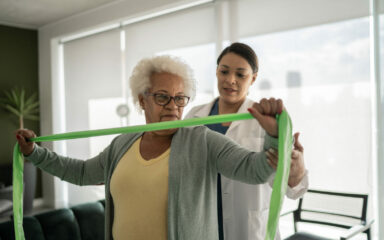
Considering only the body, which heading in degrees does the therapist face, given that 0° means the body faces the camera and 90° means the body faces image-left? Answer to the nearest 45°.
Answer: approximately 45°

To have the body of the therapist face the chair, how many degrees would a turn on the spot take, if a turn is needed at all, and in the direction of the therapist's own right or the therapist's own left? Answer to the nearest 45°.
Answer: approximately 180°

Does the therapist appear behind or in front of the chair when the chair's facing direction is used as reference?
in front

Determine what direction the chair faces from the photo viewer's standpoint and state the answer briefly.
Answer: facing the viewer and to the left of the viewer

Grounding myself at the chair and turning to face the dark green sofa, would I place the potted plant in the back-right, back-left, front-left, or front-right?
front-right

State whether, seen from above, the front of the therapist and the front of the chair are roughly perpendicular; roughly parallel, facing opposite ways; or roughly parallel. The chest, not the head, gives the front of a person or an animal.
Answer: roughly parallel

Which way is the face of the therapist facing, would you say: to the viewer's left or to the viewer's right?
to the viewer's left

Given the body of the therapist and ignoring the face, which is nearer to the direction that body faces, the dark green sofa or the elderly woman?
the elderly woman

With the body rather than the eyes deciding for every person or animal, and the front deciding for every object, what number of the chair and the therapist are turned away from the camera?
0

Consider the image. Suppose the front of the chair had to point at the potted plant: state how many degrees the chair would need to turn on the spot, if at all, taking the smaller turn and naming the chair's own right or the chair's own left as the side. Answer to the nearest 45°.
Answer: approximately 45° to the chair's own right

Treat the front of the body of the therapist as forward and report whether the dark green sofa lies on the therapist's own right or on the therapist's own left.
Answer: on the therapist's own right
